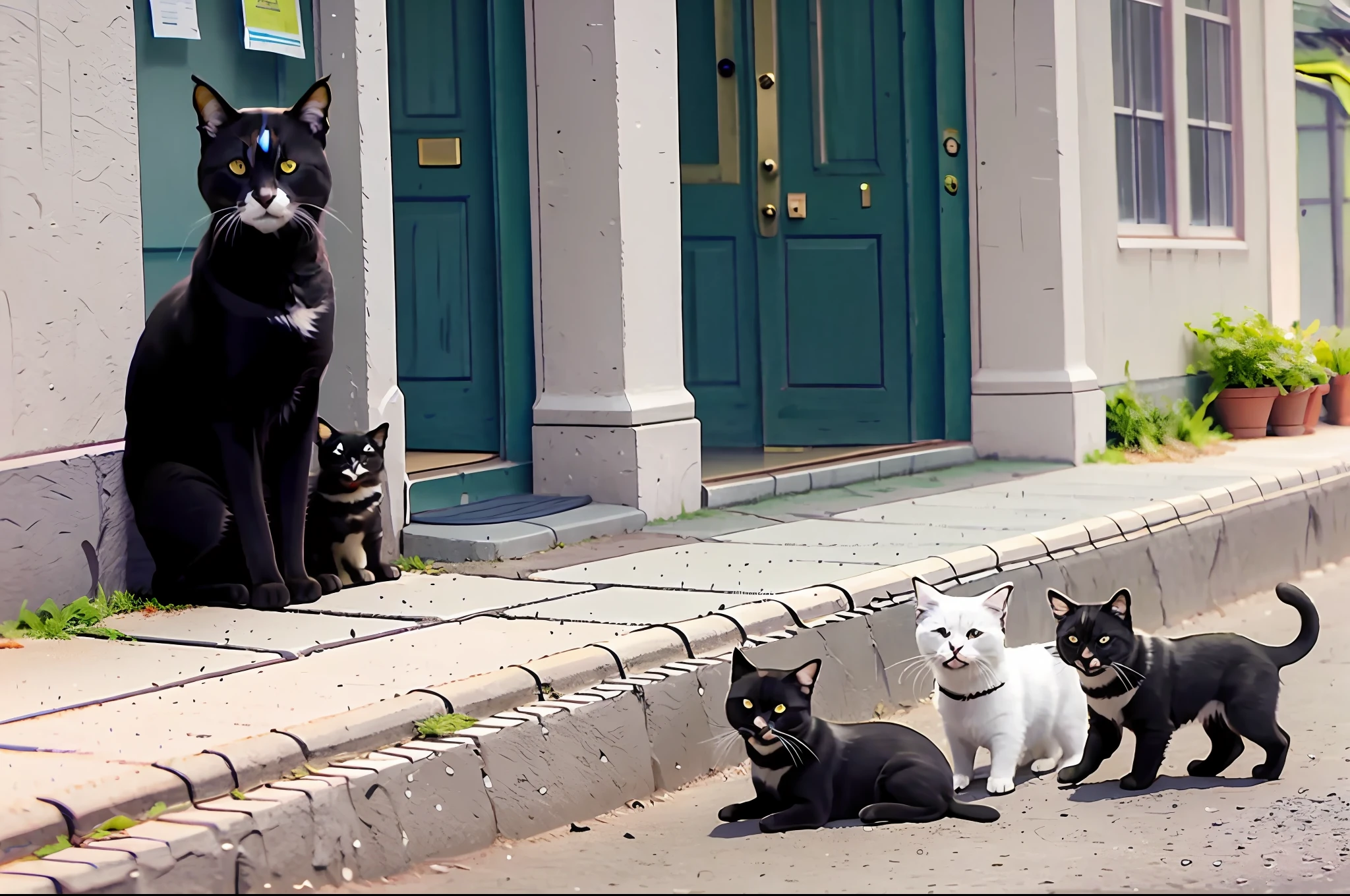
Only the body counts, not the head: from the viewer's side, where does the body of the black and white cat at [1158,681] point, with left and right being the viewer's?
facing the viewer and to the left of the viewer

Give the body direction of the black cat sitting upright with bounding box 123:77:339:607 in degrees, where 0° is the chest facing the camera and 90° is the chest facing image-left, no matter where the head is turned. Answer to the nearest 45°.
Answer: approximately 315°

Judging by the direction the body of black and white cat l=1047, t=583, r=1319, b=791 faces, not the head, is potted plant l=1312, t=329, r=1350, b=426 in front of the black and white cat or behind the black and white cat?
behind

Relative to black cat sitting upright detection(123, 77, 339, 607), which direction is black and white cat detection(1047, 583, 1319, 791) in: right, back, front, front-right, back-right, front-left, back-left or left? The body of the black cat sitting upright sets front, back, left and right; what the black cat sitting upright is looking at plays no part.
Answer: front

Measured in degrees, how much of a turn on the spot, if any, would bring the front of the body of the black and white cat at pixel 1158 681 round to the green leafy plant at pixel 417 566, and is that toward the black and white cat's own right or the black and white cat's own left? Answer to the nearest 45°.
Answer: approximately 90° to the black and white cat's own right

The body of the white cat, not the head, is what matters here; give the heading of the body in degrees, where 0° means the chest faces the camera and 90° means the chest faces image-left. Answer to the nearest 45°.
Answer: approximately 45°

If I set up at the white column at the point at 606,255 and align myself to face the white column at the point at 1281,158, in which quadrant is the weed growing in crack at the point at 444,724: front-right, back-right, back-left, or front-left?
back-right
